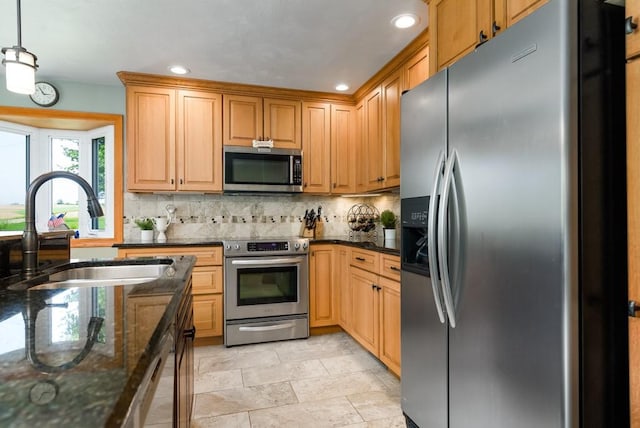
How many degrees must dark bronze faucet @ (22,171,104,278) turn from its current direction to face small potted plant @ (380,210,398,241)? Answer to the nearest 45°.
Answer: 0° — it already faces it

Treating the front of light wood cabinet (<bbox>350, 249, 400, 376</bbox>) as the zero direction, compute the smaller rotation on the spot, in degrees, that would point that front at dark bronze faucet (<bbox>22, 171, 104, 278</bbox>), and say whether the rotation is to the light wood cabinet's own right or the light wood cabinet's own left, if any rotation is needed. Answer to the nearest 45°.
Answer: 0° — it already faces it

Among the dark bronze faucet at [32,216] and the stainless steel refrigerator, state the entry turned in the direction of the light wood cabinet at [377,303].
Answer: the dark bronze faucet

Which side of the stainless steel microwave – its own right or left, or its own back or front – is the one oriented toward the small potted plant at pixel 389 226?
left

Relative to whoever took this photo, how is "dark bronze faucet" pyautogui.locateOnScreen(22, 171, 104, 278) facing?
facing to the right of the viewer

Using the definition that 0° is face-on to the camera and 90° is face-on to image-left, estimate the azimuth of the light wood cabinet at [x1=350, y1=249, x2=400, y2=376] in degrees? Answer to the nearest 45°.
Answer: approximately 45°

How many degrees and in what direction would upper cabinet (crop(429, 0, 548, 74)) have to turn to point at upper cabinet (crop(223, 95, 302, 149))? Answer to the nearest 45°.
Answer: approximately 90° to its right

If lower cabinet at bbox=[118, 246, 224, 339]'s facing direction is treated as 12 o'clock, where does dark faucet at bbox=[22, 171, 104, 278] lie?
The dark faucet is roughly at 1 o'clock from the lower cabinet.

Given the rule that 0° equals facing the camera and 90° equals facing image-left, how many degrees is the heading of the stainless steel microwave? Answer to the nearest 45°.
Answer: approximately 0°

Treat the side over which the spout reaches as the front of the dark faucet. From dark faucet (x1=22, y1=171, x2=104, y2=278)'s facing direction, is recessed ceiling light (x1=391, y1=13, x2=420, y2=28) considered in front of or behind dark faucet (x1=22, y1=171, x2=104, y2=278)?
in front

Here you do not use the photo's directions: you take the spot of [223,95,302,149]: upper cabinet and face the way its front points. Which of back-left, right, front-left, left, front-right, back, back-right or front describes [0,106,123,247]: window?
right
